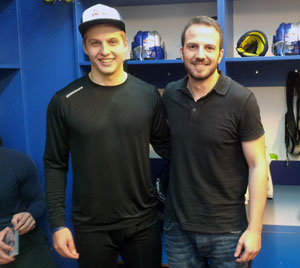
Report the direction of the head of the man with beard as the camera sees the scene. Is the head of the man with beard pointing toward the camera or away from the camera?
toward the camera

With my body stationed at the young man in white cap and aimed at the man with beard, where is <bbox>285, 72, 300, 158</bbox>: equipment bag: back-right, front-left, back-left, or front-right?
front-left

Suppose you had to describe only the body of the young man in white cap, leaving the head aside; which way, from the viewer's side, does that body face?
toward the camera

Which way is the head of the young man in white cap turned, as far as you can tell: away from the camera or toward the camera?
toward the camera

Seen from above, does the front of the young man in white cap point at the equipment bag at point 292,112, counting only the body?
no

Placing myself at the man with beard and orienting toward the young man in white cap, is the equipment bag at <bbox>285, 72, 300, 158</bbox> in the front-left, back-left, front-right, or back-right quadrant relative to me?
back-right
